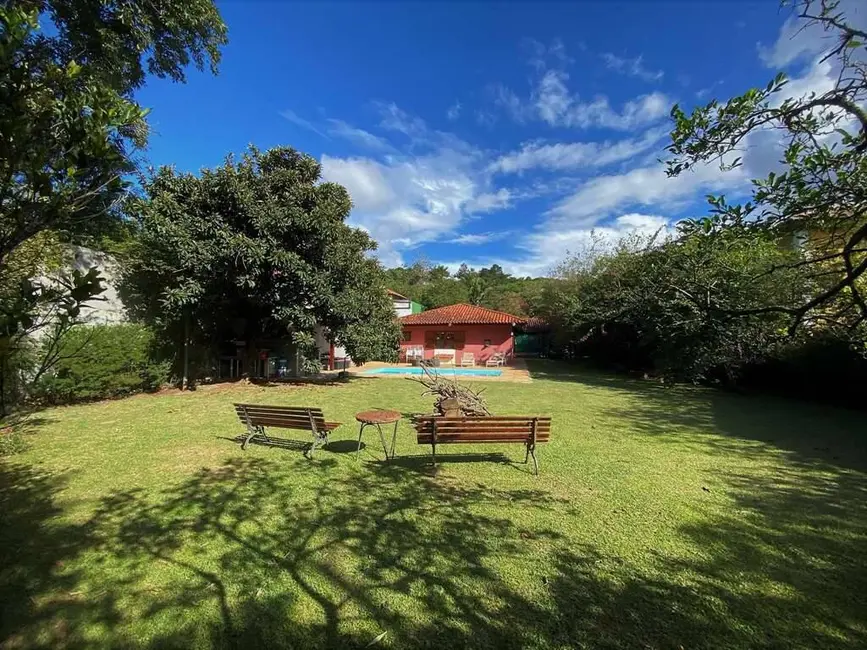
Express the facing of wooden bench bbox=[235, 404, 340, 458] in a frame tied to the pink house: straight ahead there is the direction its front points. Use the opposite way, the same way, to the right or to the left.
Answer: the opposite way

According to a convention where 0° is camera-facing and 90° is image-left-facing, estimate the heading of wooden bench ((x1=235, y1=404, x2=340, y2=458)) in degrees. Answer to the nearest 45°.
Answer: approximately 225°

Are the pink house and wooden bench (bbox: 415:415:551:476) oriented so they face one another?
yes

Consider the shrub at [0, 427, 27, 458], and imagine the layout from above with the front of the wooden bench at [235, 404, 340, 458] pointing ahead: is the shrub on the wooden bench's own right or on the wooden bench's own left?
on the wooden bench's own left

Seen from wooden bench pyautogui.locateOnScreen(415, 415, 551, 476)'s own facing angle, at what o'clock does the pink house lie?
The pink house is roughly at 12 o'clock from the wooden bench.

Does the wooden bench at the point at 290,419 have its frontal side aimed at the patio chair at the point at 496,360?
yes

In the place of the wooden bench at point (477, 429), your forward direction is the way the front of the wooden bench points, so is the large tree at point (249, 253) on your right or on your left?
on your left

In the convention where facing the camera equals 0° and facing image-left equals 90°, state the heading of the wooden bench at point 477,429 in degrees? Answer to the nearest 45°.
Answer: approximately 180°

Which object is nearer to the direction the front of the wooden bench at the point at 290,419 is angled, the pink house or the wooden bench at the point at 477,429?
the pink house

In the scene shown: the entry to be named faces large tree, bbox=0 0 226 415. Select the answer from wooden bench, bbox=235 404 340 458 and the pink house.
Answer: the pink house

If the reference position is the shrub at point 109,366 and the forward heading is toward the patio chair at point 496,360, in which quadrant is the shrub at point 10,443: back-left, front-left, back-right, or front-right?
back-right

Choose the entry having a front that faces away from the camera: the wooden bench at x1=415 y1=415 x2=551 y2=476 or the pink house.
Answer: the wooden bench
